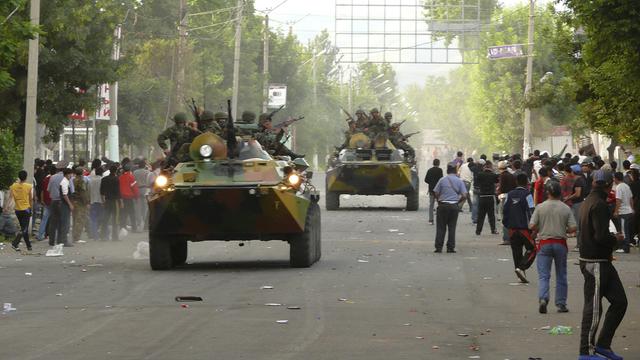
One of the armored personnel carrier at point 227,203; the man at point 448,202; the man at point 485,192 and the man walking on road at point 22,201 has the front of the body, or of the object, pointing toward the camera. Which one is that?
the armored personnel carrier

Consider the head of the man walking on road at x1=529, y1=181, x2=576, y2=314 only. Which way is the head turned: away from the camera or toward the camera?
away from the camera

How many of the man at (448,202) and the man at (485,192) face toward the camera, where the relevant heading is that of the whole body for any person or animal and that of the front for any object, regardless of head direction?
0

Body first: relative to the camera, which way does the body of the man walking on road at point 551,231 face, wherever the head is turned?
away from the camera

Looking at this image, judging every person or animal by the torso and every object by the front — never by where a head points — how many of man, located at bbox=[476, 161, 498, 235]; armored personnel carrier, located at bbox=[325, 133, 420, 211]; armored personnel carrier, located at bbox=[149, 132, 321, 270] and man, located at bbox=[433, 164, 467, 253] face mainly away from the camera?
2

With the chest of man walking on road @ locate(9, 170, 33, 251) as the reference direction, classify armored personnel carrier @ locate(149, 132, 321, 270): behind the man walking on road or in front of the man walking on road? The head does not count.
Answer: behind

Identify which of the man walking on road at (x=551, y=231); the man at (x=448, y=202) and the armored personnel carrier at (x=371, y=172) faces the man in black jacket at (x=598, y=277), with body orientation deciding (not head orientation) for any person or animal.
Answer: the armored personnel carrier

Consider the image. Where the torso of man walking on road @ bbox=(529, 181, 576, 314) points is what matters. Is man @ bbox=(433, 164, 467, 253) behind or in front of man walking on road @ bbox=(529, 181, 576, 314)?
in front

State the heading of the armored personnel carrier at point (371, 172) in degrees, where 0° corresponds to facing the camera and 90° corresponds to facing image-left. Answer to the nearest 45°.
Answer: approximately 0°
